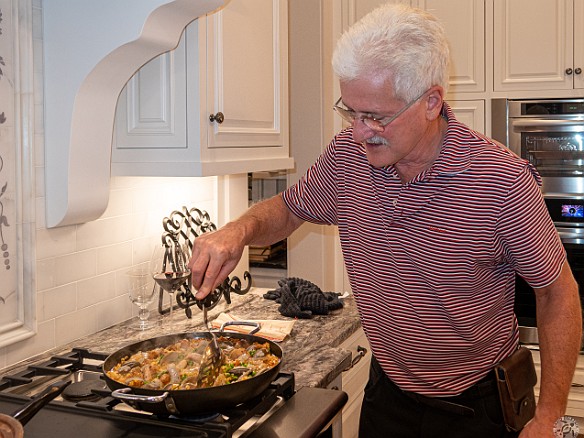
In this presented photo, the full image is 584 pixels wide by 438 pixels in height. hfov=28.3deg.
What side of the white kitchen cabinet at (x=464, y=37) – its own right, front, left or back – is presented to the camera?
front

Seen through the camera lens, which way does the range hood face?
facing the viewer and to the right of the viewer

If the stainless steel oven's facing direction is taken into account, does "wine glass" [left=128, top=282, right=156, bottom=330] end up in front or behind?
in front

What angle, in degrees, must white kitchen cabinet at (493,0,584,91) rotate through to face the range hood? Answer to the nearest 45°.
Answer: approximately 45° to its right

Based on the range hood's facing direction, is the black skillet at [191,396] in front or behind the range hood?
in front

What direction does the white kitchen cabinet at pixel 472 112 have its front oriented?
toward the camera

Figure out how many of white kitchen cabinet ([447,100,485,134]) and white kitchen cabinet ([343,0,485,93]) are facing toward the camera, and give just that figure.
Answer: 2

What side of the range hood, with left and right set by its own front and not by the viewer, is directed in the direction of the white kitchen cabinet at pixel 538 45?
left
